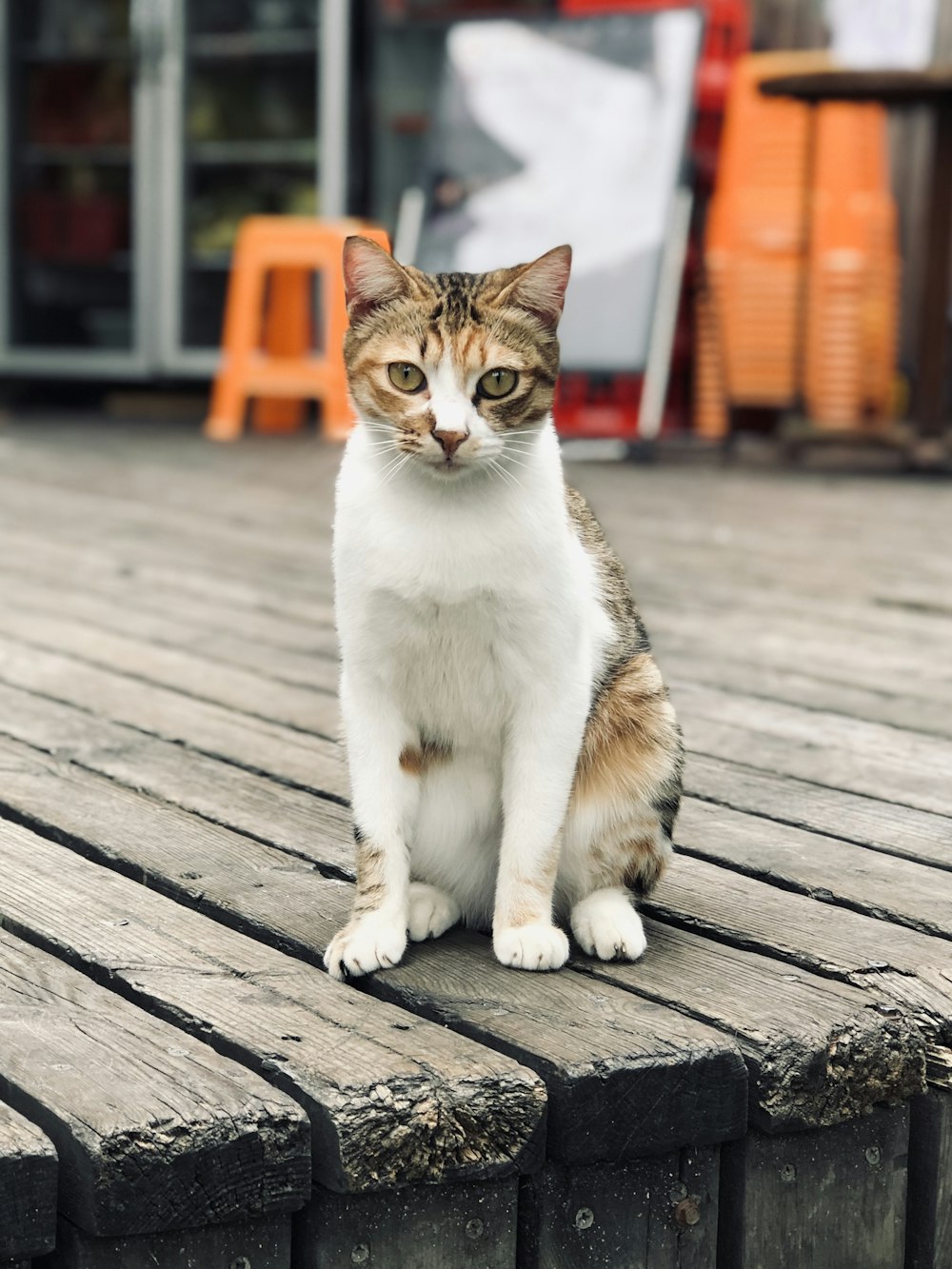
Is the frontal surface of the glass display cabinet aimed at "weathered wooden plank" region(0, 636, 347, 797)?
yes

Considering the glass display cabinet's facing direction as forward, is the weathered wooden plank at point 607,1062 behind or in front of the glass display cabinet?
in front

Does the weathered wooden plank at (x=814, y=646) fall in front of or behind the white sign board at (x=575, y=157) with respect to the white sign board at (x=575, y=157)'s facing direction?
in front

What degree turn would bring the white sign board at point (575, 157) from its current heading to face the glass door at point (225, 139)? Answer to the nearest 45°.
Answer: approximately 135° to its right

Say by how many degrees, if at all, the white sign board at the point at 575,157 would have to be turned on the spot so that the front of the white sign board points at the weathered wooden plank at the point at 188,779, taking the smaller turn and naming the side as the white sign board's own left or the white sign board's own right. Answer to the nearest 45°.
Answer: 0° — it already faces it

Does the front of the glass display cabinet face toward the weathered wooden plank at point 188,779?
yes

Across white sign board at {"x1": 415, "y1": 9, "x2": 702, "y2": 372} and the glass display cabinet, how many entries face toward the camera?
2

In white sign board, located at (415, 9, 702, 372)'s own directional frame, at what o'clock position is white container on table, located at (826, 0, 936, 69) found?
white container on table, located at (826, 0, 936, 69) is roughly at 8 o'clock from white sign board, located at (415, 9, 702, 372).
